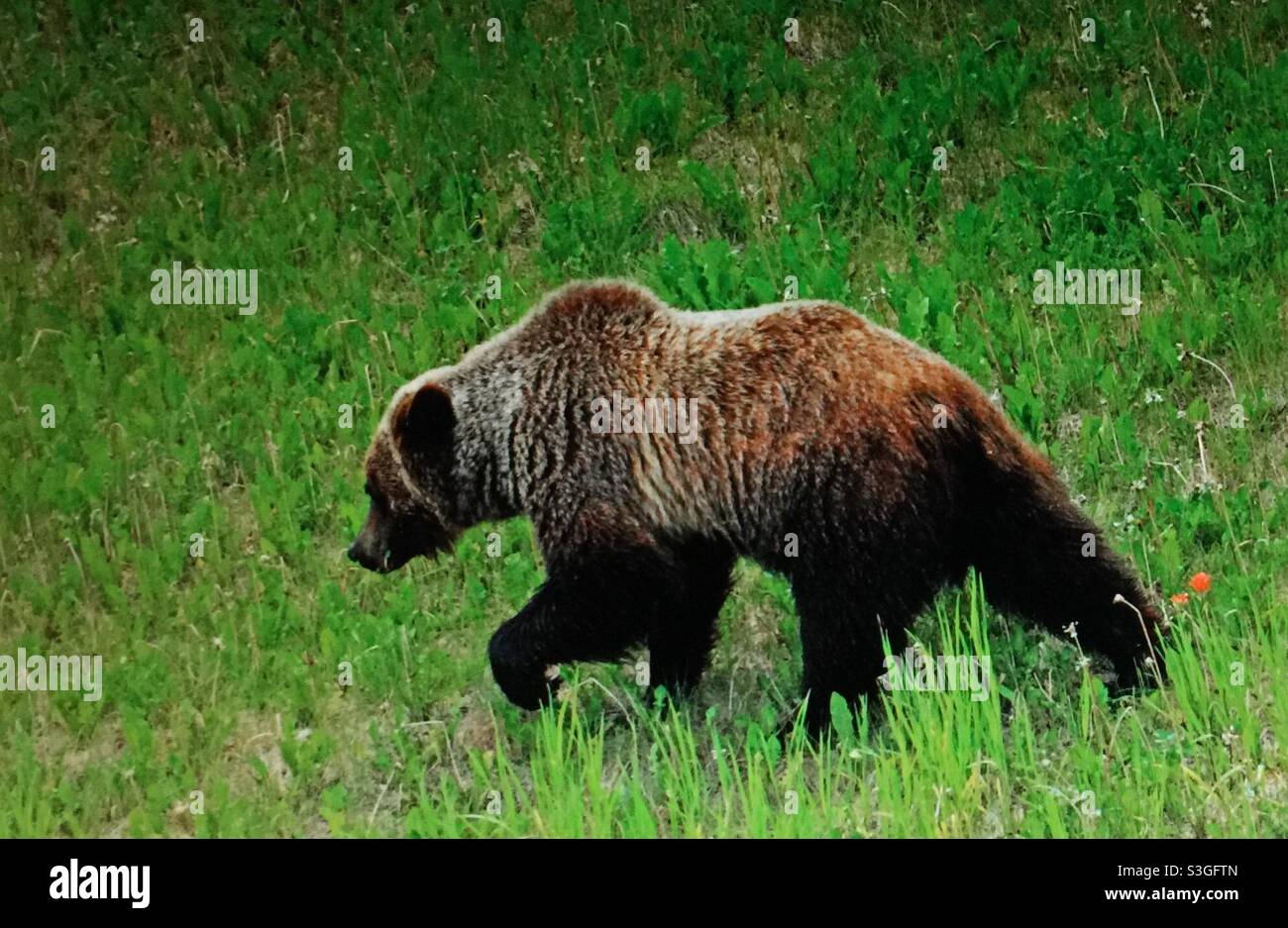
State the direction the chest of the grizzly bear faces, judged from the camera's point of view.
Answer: to the viewer's left
